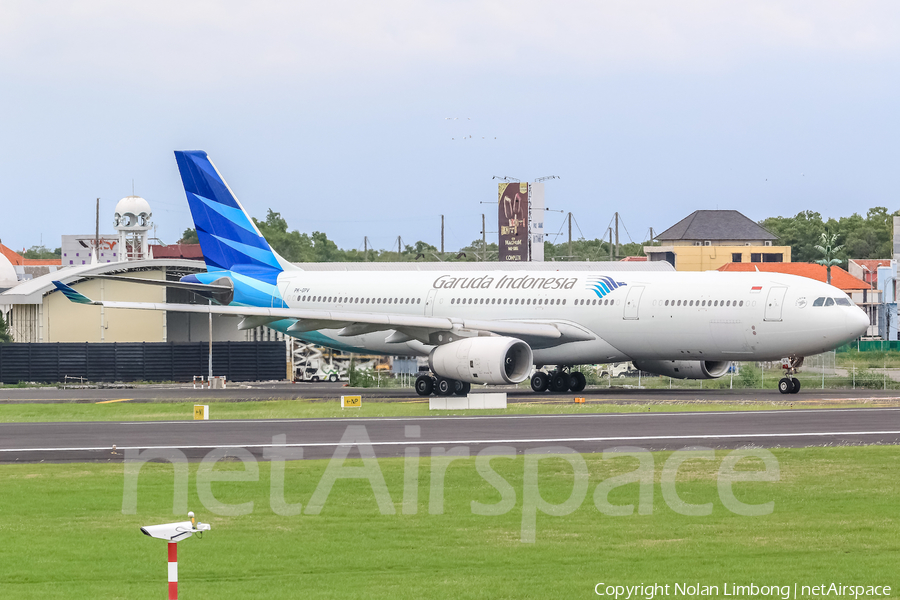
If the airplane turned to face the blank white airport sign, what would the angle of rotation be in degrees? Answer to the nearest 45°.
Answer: approximately 45° to its right

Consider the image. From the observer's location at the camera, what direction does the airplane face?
facing the viewer and to the right of the viewer
